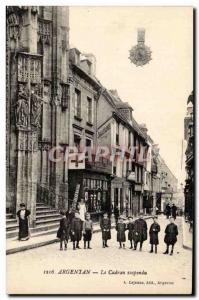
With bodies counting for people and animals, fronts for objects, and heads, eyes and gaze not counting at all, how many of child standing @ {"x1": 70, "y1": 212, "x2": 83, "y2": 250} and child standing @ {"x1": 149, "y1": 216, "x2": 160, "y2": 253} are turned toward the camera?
2

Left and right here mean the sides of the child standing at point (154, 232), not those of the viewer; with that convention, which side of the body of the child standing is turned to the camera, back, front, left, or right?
front

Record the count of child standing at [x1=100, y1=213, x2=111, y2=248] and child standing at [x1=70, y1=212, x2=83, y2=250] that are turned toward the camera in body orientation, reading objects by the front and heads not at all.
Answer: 2

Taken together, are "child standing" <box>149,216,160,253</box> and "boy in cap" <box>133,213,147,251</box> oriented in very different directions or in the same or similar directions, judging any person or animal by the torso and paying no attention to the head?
same or similar directions

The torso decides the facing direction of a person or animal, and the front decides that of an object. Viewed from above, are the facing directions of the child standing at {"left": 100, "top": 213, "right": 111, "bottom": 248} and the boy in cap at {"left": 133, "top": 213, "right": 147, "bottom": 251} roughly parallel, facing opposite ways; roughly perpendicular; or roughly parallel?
roughly parallel

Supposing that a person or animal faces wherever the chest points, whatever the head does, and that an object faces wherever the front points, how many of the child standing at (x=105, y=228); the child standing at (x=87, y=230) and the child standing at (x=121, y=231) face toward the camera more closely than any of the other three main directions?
3

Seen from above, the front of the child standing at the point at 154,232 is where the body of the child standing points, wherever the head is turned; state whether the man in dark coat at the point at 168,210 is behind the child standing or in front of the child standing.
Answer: behind

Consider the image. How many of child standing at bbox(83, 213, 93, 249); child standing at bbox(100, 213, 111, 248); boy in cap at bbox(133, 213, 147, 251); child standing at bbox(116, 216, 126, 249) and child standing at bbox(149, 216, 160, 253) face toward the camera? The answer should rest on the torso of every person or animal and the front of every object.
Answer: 5

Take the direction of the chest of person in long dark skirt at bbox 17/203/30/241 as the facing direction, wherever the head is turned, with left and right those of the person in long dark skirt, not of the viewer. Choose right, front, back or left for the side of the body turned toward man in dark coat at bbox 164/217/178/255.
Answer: left

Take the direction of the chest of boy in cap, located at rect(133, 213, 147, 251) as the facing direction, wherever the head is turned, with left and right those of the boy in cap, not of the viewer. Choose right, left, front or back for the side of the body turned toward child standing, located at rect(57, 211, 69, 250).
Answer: right
